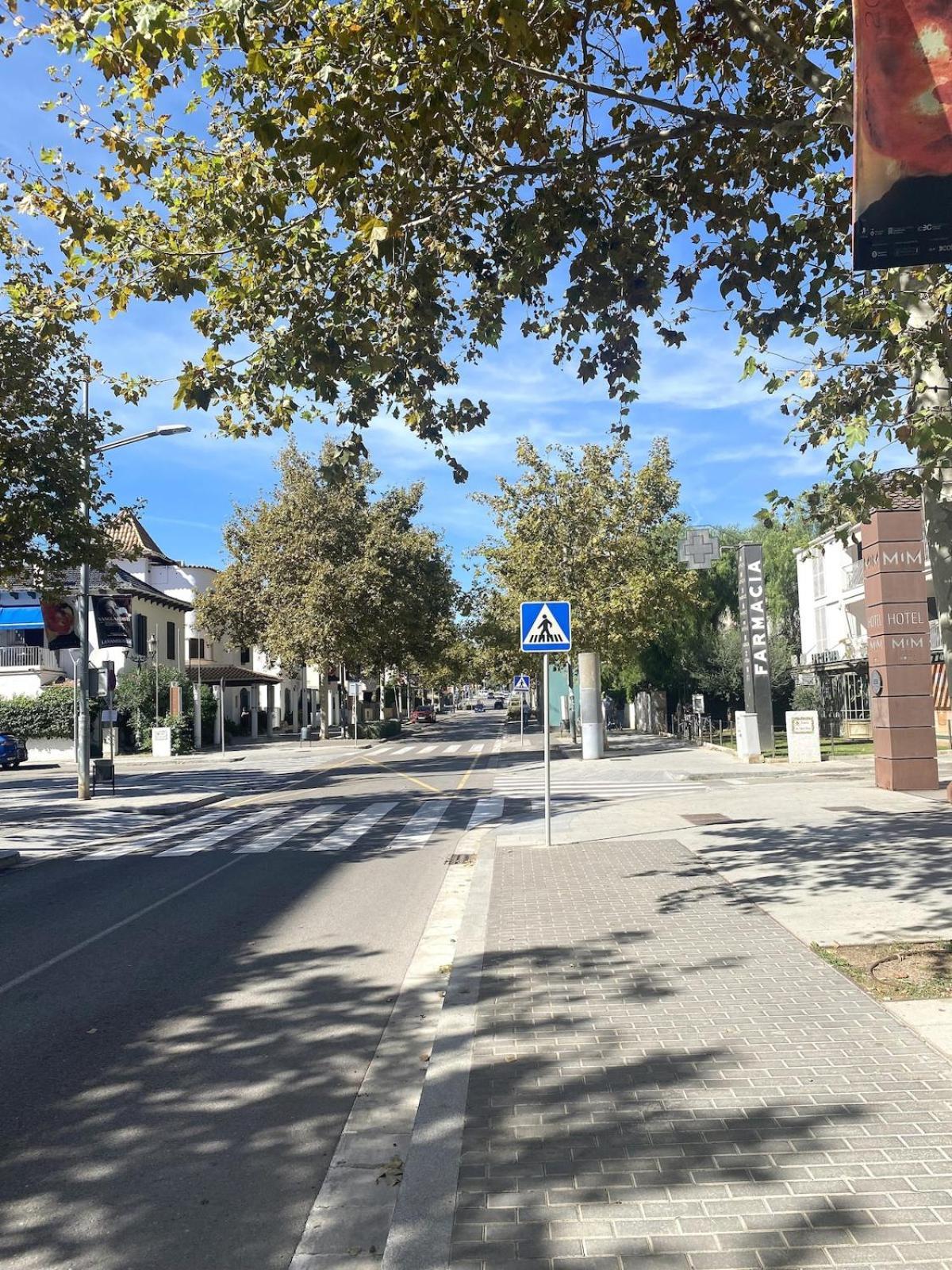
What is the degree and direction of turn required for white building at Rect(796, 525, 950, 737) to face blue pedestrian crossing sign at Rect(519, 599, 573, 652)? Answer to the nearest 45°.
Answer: approximately 45° to its left

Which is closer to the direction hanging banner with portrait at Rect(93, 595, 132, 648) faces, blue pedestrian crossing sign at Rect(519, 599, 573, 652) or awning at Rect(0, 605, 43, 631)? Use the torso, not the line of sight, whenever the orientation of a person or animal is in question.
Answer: the blue pedestrian crossing sign

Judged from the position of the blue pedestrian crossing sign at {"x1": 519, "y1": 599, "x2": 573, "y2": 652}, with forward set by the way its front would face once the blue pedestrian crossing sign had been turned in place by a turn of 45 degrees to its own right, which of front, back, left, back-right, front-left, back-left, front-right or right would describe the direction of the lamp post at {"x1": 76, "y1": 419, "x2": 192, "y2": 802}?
right

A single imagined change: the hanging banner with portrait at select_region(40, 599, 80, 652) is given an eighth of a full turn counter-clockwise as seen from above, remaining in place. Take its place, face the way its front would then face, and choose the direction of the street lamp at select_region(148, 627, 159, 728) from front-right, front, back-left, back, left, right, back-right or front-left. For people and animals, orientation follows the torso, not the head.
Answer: back-left

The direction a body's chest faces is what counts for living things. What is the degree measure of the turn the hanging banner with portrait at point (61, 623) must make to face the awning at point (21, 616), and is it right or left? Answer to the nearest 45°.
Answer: approximately 180°

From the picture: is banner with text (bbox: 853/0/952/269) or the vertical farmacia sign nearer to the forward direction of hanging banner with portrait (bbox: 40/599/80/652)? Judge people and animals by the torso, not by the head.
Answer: the banner with text

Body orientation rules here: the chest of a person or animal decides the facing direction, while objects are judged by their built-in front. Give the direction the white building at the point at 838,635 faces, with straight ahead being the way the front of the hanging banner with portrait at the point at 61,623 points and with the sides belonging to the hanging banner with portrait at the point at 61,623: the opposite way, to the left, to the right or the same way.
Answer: to the right

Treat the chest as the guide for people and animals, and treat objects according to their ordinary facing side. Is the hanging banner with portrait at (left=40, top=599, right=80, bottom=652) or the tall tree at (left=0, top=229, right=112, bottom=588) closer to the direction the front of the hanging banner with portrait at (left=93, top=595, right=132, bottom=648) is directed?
the tall tree

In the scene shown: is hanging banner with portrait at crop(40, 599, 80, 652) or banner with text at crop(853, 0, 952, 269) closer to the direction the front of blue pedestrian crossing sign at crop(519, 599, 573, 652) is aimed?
the banner with text
